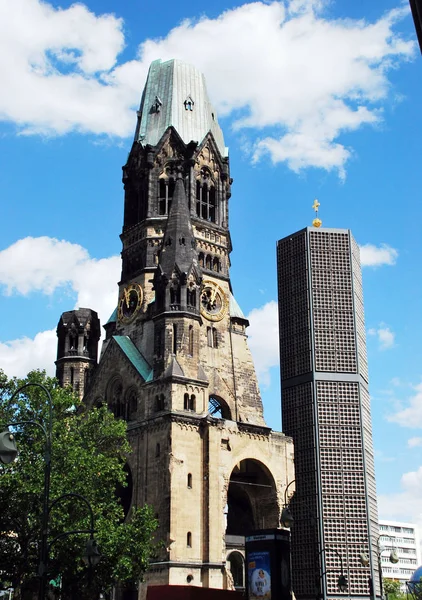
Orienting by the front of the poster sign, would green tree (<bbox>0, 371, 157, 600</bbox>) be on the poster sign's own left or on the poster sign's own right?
on the poster sign's own right

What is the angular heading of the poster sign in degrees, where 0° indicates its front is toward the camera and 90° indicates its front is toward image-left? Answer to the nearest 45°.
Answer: approximately 0°
